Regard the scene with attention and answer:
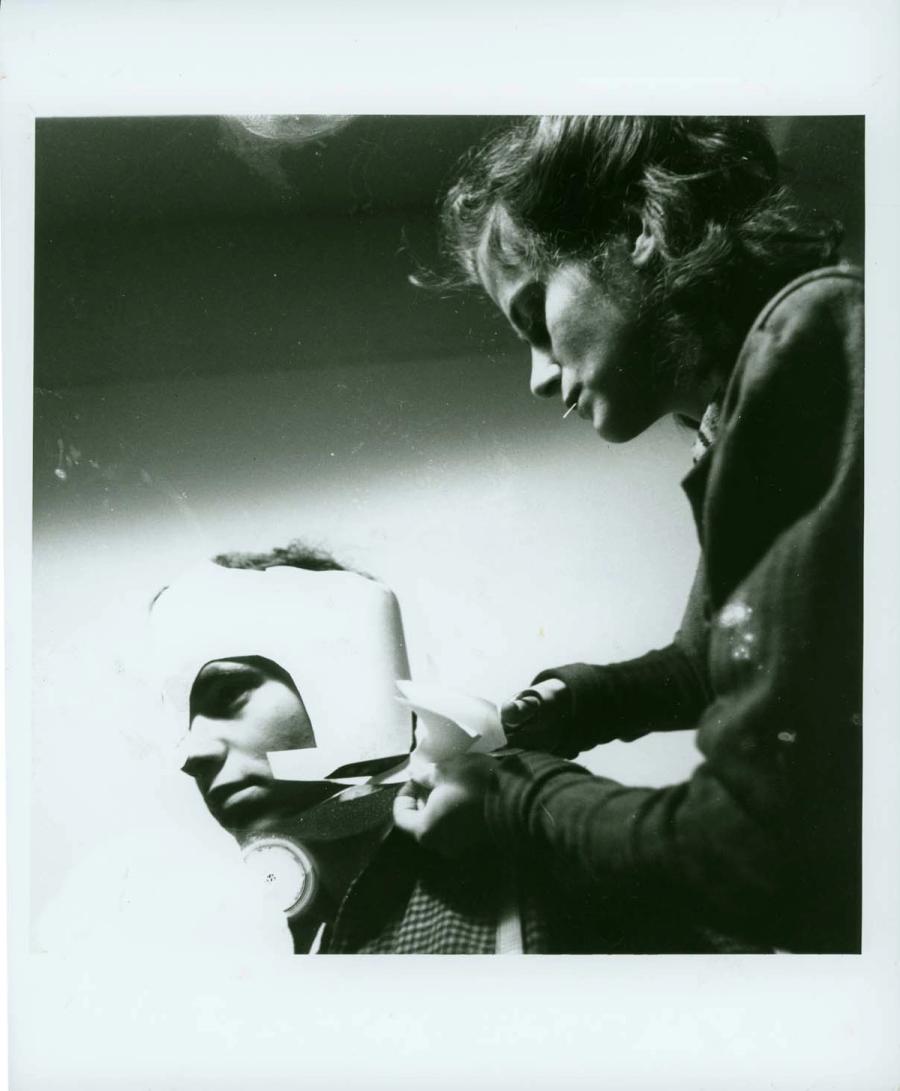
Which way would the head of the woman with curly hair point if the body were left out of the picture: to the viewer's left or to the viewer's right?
to the viewer's left

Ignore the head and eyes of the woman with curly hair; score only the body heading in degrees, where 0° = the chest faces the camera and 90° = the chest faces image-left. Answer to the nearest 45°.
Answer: approximately 90°
